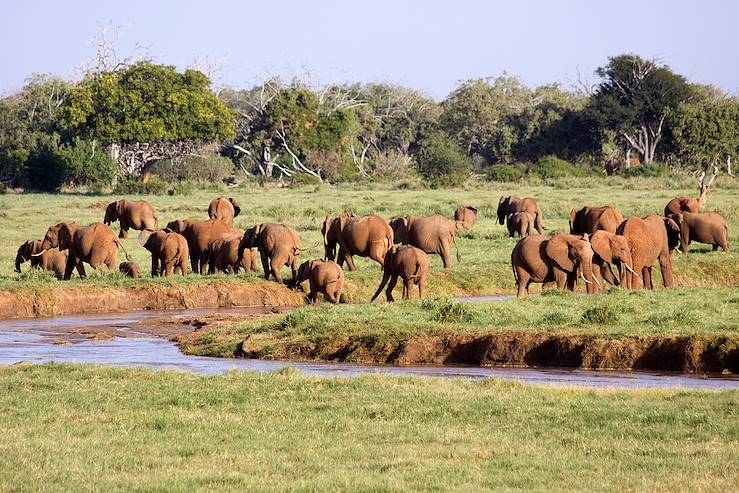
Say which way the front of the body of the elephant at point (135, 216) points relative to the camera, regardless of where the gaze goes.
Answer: to the viewer's left

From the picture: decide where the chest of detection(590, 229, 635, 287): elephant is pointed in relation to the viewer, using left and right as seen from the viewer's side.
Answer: facing the viewer and to the right of the viewer

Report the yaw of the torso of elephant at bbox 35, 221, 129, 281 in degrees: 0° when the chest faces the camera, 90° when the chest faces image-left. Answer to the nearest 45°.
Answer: approximately 90°

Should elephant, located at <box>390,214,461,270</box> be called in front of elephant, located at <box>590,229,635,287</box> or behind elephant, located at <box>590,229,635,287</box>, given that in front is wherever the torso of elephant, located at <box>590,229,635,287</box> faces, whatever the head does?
behind

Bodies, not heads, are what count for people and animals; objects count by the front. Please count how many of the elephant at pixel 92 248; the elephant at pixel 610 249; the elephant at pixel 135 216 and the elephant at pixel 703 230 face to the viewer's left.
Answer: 3

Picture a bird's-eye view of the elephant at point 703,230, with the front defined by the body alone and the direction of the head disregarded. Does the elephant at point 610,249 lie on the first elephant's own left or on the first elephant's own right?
on the first elephant's own left

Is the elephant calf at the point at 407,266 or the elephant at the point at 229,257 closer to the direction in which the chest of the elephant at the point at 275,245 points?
the elephant

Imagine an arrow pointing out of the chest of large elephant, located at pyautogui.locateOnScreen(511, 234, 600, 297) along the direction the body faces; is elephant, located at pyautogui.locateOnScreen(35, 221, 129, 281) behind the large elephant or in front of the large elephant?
behind

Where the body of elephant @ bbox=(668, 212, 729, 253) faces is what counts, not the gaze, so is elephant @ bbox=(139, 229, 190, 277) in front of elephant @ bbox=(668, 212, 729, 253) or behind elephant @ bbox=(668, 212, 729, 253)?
in front

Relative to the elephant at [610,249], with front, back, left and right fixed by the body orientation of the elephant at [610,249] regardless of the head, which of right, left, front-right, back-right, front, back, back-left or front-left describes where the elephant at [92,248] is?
back-right

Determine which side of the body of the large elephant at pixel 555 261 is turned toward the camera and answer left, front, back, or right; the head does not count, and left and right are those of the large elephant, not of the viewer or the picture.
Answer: right

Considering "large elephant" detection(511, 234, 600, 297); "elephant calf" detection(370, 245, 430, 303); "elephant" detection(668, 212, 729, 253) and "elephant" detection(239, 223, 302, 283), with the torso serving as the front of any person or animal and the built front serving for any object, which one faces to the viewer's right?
the large elephant
